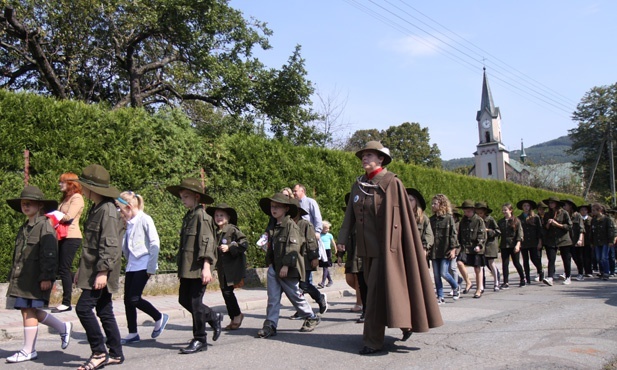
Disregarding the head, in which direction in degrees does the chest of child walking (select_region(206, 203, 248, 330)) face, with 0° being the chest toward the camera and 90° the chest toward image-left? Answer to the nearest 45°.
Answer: approximately 45°

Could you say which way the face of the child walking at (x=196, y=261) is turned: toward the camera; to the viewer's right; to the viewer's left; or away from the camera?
to the viewer's left

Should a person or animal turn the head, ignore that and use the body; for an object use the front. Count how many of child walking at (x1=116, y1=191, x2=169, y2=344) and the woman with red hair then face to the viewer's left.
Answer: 2

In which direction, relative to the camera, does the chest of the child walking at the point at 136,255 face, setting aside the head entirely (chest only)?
to the viewer's left

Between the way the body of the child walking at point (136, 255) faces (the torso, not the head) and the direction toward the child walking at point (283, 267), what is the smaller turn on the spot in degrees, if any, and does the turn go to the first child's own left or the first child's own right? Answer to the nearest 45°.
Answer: approximately 180°

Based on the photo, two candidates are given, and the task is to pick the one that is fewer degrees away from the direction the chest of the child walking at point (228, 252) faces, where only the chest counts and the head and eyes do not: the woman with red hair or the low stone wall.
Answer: the woman with red hair

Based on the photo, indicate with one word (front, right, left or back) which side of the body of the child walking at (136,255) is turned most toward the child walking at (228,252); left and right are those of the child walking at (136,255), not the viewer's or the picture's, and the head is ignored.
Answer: back

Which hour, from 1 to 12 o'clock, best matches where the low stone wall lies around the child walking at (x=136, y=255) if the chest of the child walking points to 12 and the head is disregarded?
The low stone wall is roughly at 3 o'clock from the child walking.

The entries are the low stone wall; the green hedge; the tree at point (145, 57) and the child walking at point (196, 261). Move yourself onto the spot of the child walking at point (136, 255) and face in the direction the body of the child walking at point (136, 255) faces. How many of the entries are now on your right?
3

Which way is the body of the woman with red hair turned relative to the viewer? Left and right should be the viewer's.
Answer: facing to the left of the viewer
